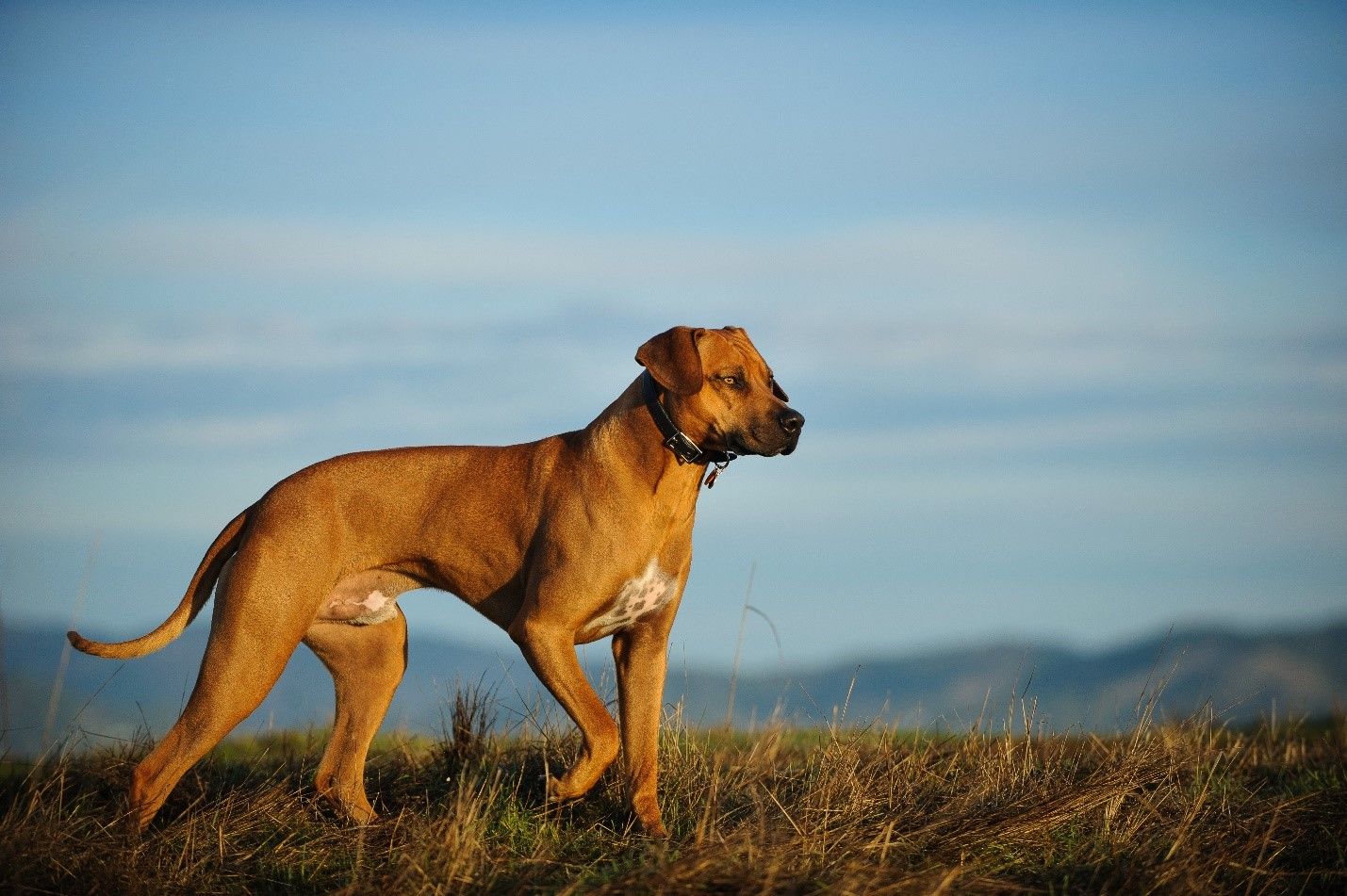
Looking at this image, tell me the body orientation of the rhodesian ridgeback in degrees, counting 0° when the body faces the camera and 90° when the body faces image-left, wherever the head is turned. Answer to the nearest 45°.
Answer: approximately 270°
